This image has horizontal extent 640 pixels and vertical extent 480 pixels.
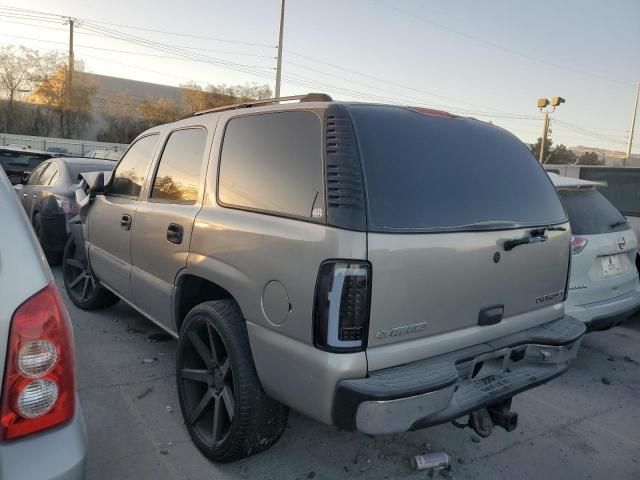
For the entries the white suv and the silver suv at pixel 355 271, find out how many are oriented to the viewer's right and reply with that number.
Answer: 0

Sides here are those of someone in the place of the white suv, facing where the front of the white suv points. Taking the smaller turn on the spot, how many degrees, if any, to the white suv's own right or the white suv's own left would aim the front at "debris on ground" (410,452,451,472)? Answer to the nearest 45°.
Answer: approximately 135° to the white suv's own left

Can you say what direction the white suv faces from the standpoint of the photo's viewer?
facing away from the viewer and to the left of the viewer

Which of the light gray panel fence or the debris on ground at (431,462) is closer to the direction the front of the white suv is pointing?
the light gray panel fence

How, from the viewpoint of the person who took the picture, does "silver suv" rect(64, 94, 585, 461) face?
facing away from the viewer and to the left of the viewer

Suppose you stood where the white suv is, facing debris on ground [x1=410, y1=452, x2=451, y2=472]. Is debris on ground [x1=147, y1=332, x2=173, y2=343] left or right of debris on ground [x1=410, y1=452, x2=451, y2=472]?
right

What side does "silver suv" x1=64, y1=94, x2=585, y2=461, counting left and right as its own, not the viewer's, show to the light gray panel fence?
front

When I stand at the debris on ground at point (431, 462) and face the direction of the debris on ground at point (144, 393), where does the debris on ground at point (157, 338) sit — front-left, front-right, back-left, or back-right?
front-right

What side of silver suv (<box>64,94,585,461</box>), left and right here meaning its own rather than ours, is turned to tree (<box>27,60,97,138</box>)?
front

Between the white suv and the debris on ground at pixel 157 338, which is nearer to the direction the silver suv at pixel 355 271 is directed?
the debris on ground

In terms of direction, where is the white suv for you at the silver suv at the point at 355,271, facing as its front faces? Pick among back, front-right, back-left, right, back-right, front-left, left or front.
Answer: right

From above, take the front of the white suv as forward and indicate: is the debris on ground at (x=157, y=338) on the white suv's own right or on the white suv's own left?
on the white suv's own left
